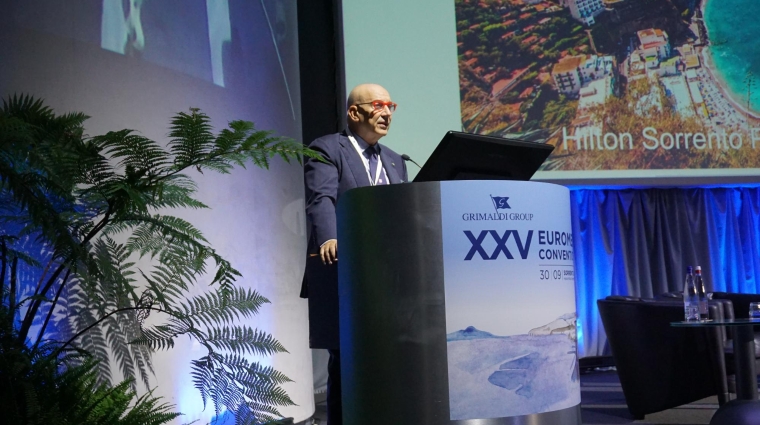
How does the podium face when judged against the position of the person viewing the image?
facing the viewer and to the right of the viewer

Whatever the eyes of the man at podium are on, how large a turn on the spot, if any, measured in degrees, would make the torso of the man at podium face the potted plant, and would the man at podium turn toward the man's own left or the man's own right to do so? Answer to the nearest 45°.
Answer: approximately 90° to the man's own right

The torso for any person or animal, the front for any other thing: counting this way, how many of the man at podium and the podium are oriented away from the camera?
0

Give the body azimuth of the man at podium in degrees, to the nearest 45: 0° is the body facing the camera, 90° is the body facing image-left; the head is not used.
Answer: approximately 315°

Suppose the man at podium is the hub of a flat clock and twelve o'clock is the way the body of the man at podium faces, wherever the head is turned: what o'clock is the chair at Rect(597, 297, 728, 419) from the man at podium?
The chair is roughly at 9 o'clock from the man at podium.

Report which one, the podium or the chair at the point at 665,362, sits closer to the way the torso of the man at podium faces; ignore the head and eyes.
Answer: the podium

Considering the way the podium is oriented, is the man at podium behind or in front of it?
behind

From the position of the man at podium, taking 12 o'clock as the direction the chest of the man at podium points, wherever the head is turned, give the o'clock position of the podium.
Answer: The podium is roughly at 1 o'clock from the man at podium.
